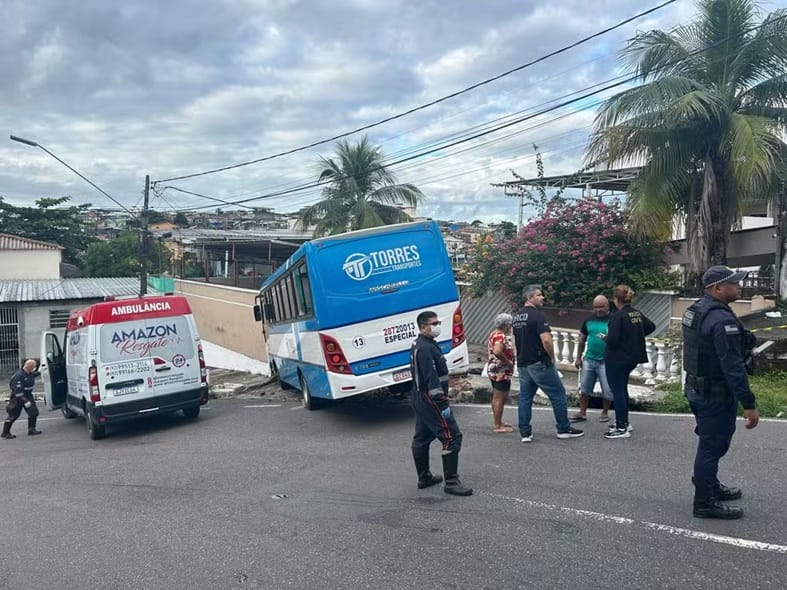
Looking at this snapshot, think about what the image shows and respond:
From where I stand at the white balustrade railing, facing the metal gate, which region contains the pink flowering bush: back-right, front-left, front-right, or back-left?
front-right

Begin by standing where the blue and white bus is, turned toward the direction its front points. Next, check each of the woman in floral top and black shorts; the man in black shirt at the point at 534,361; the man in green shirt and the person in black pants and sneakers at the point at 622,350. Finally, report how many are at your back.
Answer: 4

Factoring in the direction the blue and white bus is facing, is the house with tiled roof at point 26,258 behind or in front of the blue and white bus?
in front

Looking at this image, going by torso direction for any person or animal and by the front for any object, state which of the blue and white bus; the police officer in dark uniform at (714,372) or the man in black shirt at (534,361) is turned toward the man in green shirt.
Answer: the man in black shirt

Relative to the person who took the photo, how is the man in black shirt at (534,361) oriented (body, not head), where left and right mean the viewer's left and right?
facing away from the viewer and to the right of the viewer

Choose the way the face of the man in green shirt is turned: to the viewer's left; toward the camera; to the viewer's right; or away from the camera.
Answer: toward the camera

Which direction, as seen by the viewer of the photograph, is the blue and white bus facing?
facing away from the viewer and to the left of the viewer

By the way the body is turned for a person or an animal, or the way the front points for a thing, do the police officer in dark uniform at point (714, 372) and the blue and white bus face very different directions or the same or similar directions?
very different directions
